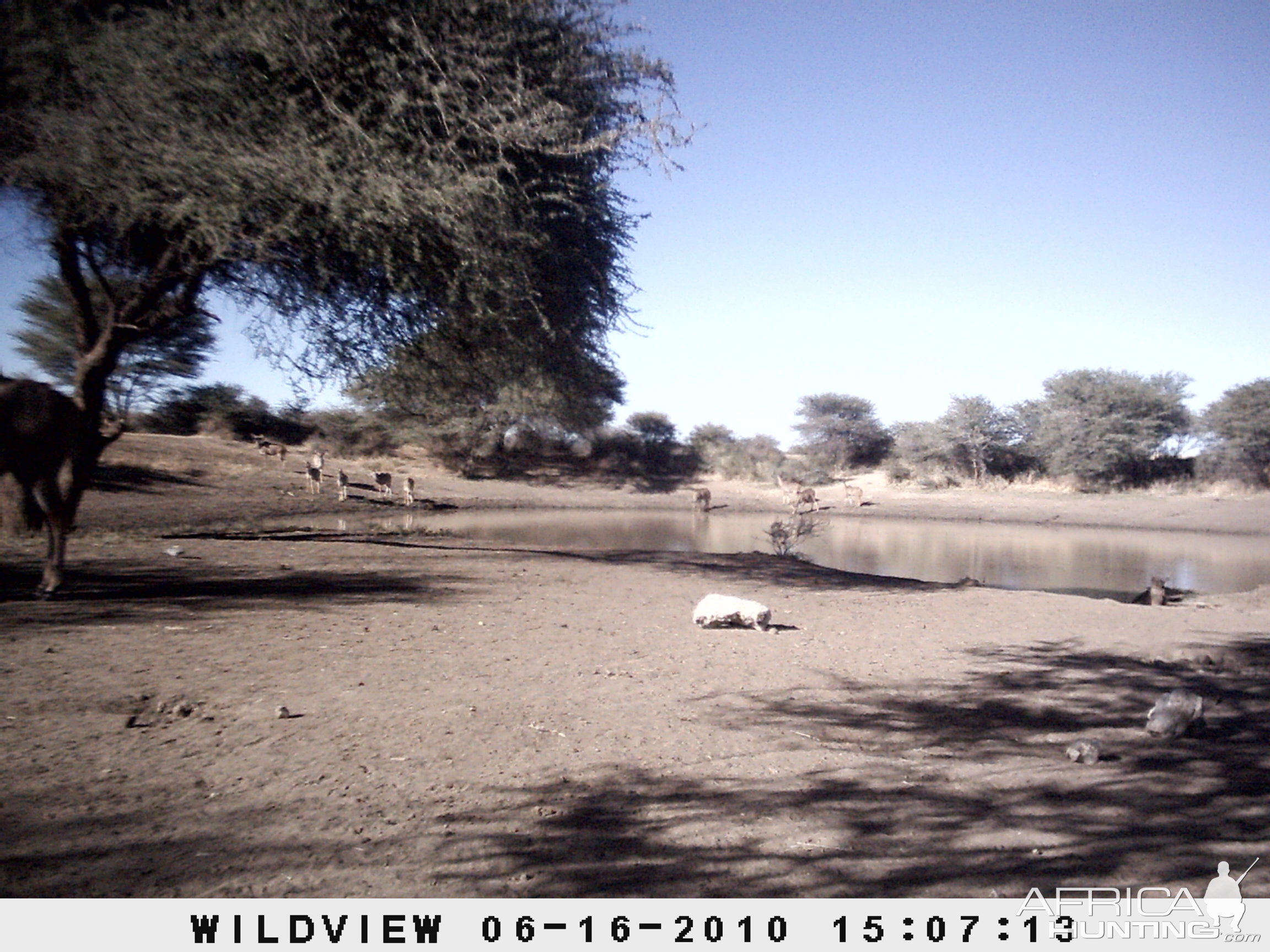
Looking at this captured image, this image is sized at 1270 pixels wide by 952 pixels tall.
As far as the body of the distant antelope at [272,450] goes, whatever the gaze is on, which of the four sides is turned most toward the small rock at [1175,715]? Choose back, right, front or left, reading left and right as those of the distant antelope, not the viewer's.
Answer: left

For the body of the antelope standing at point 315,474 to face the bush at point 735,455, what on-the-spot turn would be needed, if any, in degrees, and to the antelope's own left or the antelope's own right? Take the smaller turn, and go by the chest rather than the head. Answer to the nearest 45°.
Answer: approximately 135° to the antelope's own left

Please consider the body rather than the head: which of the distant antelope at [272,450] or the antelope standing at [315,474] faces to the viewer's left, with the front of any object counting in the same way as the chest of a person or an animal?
the distant antelope

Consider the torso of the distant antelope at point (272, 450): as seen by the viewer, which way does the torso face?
to the viewer's left

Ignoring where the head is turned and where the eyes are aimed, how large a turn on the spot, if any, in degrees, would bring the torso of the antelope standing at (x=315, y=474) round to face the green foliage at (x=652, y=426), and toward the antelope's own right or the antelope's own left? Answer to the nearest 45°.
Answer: approximately 135° to the antelope's own left

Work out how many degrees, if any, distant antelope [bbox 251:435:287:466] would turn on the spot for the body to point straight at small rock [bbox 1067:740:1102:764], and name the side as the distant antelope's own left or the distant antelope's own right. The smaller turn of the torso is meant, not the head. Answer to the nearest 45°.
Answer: approximately 90° to the distant antelope's own left

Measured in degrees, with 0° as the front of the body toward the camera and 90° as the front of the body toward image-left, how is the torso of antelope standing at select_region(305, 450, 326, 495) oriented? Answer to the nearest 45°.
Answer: approximately 0°
